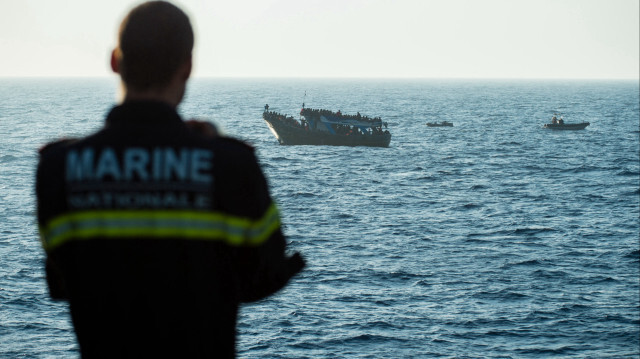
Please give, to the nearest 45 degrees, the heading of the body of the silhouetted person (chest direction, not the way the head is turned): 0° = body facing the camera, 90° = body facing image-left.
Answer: approximately 180°

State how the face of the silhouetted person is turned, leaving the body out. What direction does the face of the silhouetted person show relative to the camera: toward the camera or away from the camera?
away from the camera
